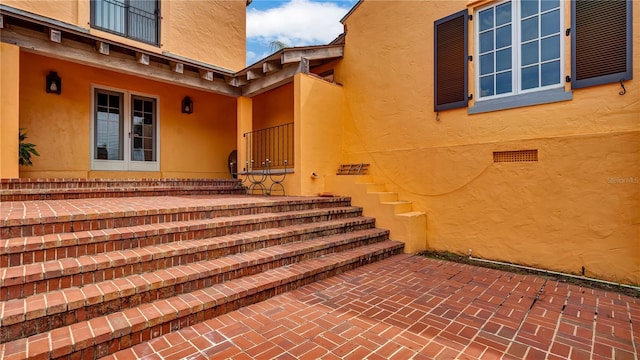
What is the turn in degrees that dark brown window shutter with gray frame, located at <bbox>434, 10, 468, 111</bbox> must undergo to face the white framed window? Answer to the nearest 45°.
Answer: approximately 135° to its left

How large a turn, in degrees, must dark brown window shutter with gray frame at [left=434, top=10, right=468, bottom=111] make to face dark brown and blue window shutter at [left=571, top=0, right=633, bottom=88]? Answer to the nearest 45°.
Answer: approximately 135° to its left

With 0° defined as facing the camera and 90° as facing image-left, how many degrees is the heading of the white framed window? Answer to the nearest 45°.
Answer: approximately 45°

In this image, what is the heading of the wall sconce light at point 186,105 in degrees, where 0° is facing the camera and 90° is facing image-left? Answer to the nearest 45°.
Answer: approximately 0°

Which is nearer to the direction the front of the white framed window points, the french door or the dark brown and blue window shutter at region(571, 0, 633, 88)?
the french door

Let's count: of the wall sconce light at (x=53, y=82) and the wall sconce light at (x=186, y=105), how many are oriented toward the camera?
2

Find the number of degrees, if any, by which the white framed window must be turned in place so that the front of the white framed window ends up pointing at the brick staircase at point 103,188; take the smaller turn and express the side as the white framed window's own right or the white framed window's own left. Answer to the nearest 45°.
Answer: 0° — it already faces it

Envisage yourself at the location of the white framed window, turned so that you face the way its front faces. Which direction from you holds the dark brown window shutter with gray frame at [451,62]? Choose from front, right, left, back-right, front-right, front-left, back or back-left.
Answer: front-right

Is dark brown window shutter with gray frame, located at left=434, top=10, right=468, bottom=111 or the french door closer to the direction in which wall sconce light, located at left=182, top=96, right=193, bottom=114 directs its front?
the dark brown window shutter with gray frame

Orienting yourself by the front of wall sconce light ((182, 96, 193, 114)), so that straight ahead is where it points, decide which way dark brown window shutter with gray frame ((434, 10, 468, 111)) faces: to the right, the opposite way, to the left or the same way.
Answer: to the right

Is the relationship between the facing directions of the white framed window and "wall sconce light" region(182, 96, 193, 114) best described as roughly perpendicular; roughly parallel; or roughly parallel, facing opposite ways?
roughly perpendicular
